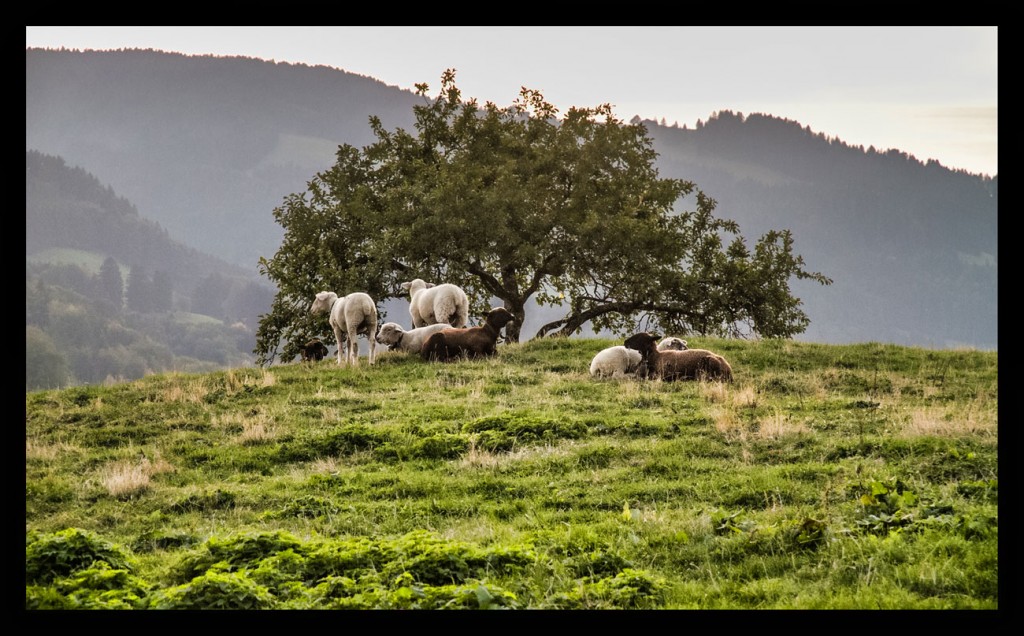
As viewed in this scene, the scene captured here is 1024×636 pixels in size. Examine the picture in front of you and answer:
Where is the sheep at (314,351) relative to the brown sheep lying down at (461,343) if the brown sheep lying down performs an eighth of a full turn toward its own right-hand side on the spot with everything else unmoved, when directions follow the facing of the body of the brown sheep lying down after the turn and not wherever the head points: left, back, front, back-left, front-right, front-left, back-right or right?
back

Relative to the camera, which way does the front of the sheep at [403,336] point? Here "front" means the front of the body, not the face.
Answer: to the viewer's left

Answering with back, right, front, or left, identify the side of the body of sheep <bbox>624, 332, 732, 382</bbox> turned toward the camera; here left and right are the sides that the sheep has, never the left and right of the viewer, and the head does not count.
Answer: left

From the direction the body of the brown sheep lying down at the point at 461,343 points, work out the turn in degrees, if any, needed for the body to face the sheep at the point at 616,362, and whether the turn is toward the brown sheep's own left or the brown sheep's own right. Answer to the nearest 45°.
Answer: approximately 45° to the brown sheep's own right

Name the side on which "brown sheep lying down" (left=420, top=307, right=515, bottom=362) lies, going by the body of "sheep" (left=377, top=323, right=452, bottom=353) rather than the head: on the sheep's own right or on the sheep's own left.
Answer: on the sheep's own left

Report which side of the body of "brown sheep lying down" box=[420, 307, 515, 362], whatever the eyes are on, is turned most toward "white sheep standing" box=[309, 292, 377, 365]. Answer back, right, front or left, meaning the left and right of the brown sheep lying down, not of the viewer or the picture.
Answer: back

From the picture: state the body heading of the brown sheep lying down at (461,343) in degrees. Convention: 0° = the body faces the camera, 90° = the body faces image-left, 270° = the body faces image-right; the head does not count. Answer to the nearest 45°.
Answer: approximately 270°

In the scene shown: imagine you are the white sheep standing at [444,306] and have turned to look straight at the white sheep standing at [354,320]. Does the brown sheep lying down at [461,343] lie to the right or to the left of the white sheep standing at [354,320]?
left

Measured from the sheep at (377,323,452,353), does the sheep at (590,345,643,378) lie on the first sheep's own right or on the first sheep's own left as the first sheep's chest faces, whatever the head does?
on the first sheep's own left

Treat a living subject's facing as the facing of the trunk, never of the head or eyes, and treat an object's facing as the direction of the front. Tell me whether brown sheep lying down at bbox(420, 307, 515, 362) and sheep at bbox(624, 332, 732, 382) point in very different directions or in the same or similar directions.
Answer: very different directions
